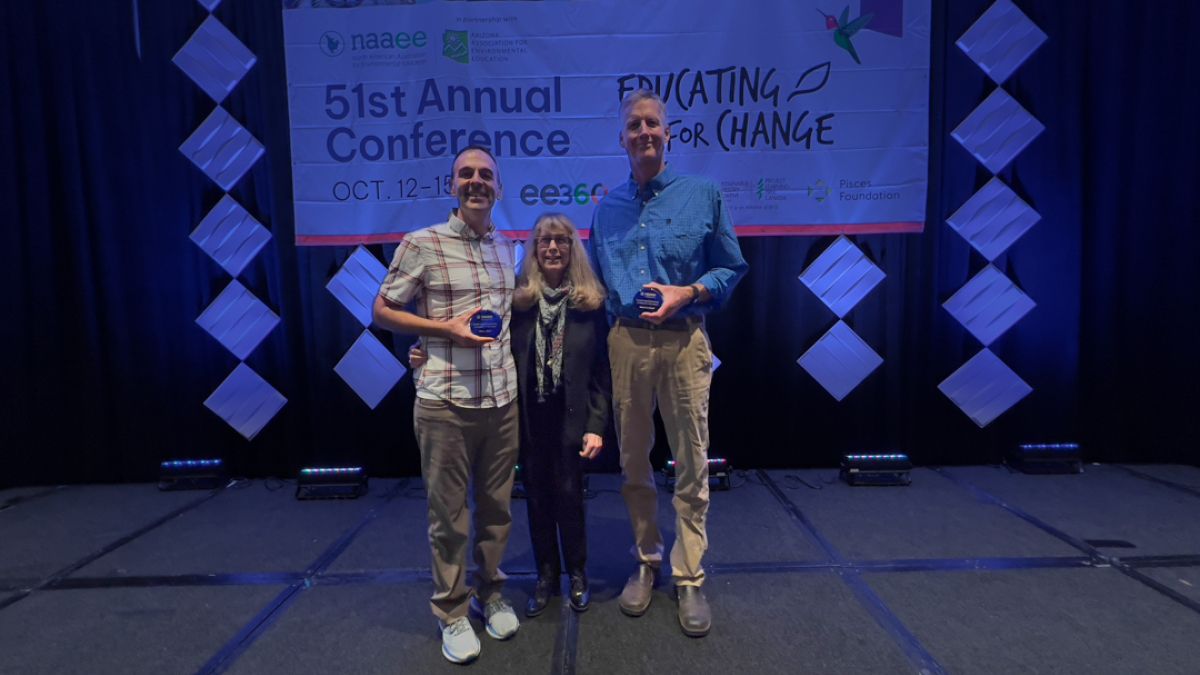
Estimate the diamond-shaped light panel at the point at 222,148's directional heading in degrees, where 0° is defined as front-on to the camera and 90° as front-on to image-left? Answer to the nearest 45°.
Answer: approximately 0°

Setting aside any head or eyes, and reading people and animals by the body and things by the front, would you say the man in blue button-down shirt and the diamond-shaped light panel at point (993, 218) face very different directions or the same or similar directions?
same or similar directions

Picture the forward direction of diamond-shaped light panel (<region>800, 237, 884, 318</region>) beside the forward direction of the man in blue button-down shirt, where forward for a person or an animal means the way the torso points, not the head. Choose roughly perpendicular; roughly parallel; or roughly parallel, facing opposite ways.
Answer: roughly parallel

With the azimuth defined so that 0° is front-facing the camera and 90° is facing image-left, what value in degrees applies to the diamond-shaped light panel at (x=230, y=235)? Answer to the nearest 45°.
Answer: approximately 0°

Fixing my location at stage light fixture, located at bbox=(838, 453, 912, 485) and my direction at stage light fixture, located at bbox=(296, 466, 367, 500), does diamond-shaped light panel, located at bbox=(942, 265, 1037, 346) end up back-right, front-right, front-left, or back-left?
back-right

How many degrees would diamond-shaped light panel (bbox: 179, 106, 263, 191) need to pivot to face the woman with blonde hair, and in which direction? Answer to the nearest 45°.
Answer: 0° — it already faces them

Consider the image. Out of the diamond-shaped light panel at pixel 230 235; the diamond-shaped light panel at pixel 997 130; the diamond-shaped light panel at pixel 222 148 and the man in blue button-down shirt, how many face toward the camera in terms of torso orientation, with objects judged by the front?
4

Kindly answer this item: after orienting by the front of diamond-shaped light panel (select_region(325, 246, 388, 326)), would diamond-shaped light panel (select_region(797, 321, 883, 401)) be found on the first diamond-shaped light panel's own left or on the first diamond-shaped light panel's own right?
on the first diamond-shaped light panel's own left

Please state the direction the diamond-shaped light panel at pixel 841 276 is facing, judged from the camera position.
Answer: facing the viewer

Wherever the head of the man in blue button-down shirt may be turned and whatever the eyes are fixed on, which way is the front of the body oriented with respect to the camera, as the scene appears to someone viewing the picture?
toward the camera

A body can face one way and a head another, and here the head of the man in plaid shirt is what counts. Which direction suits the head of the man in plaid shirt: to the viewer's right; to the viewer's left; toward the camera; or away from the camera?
toward the camera

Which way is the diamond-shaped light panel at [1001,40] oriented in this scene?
toward the camera
